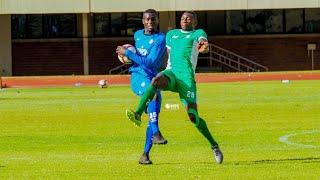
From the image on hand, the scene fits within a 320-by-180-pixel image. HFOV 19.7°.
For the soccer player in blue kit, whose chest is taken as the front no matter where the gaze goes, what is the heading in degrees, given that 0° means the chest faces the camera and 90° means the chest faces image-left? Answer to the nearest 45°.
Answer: approximately 45°
